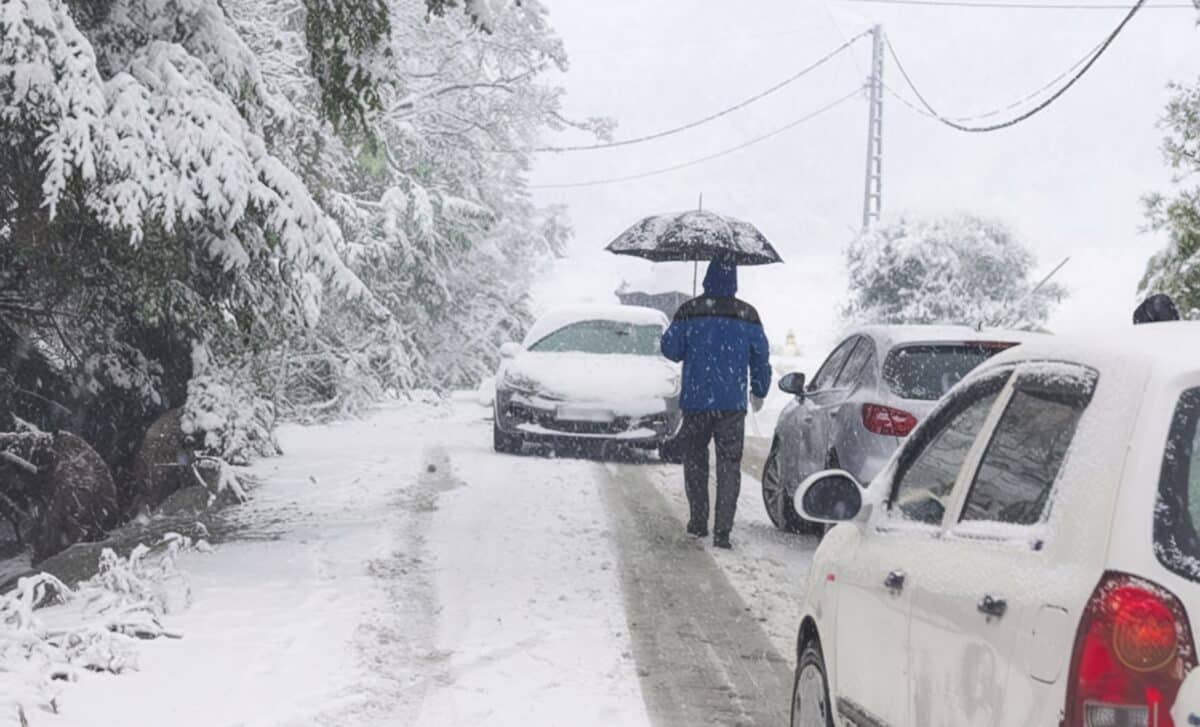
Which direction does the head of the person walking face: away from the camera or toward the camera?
away from the camera

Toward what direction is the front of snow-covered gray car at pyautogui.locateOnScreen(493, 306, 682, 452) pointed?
toward the camera

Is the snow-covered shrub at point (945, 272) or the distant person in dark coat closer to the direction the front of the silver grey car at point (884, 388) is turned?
the snow-covered shrub

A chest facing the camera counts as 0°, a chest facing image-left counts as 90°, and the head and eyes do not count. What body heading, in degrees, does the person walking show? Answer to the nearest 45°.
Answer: approximately 180°

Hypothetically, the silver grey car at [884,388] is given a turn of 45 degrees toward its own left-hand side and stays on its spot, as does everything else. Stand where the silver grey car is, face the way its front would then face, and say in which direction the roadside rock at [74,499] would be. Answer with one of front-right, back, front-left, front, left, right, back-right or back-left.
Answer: front

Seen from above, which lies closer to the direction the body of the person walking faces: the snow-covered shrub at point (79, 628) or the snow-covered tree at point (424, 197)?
the snow-covered tree

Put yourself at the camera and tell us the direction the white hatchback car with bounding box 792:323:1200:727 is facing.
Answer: facing away from the viewer and to the left of the viewer

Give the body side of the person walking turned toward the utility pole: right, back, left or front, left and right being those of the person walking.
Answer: front

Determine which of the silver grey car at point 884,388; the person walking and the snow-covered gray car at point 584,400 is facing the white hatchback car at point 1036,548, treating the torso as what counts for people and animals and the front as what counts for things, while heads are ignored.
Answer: the snow-covered gray car

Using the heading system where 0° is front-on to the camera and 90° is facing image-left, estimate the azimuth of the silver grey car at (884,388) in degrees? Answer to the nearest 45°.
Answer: approximately 135°

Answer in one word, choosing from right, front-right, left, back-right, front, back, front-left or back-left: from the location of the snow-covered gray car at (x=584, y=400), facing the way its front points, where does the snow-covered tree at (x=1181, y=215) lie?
left

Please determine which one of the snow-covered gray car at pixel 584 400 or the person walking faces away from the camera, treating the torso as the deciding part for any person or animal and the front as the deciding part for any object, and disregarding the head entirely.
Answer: the person walking

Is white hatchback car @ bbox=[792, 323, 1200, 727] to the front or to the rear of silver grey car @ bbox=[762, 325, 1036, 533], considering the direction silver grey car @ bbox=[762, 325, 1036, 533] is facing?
to the rear

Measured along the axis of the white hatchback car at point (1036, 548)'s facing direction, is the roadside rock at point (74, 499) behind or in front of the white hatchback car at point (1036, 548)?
in front

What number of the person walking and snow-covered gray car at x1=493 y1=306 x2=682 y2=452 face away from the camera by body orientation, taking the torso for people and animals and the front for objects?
1

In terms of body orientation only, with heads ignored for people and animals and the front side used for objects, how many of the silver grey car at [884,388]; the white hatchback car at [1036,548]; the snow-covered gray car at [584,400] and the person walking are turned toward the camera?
1
